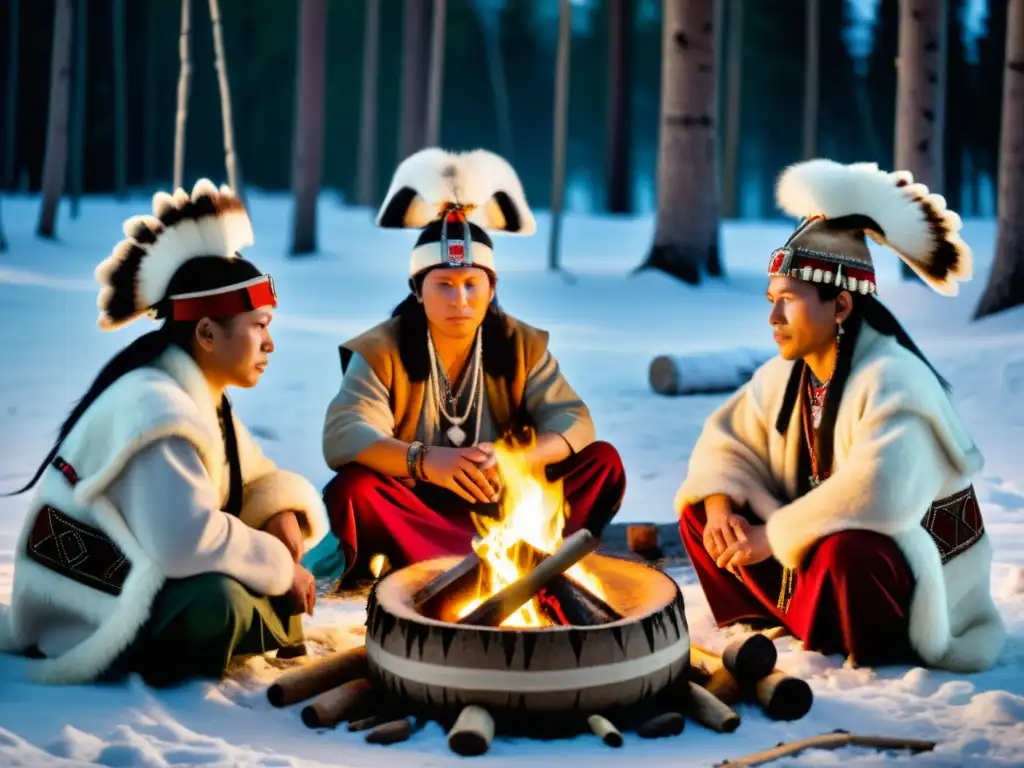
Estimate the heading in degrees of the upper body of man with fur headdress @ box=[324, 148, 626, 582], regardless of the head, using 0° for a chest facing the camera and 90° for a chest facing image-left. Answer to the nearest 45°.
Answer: approximately 0°

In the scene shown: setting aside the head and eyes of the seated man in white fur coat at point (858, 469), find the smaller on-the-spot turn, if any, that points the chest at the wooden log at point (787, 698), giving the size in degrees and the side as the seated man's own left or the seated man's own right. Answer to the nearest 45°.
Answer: approximately 45° to the seated man's own left

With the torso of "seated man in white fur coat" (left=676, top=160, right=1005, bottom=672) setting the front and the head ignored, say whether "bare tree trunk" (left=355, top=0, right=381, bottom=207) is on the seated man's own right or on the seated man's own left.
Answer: on the seated man's own right

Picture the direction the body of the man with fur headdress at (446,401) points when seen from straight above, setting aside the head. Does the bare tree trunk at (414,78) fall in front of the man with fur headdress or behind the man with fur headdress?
behind

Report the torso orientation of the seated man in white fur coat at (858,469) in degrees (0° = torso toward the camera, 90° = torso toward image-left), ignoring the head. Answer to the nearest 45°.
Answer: approximately 45°

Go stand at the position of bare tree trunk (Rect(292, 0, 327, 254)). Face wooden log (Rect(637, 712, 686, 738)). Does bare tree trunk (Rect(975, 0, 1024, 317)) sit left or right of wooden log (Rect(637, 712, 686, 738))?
left

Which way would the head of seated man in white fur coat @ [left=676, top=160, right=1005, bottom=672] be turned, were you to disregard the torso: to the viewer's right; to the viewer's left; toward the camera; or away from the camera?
to the viewer's left

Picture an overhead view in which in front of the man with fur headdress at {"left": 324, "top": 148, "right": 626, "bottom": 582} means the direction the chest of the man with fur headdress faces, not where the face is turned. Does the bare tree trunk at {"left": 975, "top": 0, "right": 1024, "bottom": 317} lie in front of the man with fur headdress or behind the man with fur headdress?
behind

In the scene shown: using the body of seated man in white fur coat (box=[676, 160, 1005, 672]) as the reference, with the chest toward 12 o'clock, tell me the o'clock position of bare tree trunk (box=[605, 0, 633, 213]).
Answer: The bare tree trunk is roughly at 4 o'clock from the seated man in white fur coat.

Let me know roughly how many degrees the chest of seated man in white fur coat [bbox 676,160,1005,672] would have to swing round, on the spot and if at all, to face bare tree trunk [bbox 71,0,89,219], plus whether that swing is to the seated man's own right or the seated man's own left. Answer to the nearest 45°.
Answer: approximately 90° to the seated man's own right
